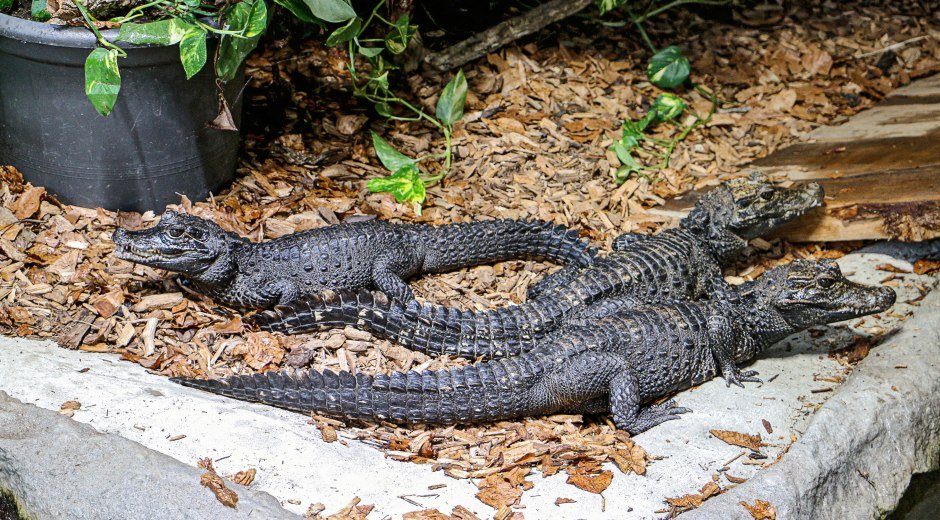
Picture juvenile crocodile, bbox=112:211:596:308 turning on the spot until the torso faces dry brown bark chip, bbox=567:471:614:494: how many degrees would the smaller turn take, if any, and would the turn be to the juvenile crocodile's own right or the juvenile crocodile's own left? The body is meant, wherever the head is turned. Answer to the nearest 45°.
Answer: approximately 135° to the juvenile crocodile's own left

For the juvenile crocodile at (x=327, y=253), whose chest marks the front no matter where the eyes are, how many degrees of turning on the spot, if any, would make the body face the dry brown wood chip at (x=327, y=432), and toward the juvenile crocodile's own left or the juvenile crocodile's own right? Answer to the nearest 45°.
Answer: approximately 90° to the juvenile crocodile's own left

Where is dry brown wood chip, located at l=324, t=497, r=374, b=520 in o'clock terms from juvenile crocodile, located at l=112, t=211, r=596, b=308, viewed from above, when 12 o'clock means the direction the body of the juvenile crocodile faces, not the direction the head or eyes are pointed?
The dry brown wood chip is roughly at 9 o'clock from the juvenile crocodile.

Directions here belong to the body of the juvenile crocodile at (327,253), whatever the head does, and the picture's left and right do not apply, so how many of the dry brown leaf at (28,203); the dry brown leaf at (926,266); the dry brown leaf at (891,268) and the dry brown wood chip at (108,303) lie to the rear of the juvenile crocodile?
2

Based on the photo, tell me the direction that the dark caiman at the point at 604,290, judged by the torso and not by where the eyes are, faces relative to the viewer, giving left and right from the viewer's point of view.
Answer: facing away from the viewer and to the right of the viewer

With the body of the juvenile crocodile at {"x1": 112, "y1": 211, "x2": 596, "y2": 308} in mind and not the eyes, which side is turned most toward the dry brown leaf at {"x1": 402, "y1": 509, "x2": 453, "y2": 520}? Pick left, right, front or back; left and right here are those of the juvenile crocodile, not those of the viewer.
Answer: left

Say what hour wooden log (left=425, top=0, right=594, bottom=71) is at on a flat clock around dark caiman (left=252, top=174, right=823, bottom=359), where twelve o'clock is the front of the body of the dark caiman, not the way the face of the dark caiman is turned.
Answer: The wooden log is roughly at 10 o'clock from the dark caiman.

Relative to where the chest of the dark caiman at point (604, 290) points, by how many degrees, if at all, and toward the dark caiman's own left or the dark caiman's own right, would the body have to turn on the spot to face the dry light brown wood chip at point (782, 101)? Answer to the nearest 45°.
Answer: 0° — it already faces it

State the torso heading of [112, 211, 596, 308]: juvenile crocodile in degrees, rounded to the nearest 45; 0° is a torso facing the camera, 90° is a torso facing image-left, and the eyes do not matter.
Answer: approximately 90°

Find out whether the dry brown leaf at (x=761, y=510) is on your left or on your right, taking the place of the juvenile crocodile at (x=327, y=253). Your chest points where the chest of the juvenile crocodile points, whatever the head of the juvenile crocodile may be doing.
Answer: on your left

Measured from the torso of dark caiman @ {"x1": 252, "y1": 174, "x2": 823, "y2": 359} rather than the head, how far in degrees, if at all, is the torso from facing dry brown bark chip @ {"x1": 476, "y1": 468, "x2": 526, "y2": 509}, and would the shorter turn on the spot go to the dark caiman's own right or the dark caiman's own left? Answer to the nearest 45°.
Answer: approximately 135° to the dark caiman's own right
